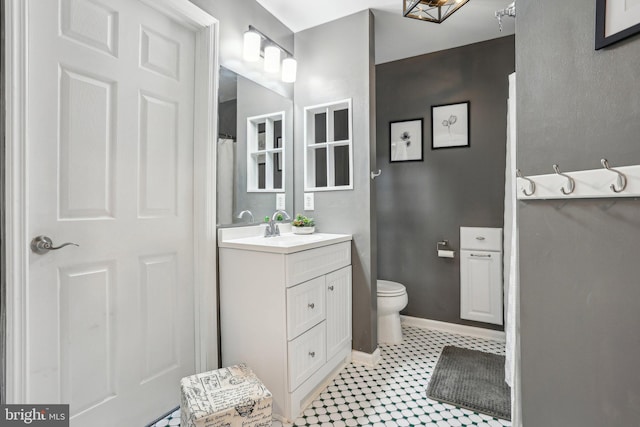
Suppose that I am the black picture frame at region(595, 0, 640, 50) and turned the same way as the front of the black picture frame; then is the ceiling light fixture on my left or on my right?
on my right

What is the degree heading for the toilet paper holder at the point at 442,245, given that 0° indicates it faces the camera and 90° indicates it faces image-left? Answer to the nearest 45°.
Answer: approximately 45°

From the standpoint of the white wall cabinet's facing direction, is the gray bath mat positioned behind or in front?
in front

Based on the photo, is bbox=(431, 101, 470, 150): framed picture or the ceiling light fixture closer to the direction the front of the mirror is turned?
the ceiling light fixture
